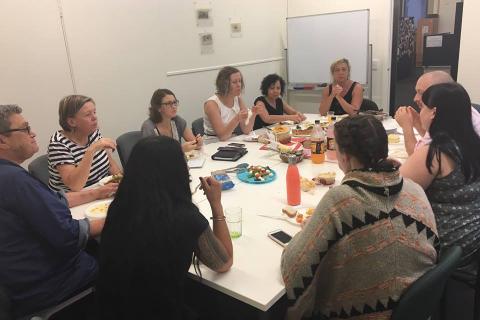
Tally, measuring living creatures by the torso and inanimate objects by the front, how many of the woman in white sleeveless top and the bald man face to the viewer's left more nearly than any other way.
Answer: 1

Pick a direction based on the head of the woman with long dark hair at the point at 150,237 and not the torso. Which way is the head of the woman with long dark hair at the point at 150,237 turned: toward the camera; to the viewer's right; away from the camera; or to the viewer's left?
away from the camera

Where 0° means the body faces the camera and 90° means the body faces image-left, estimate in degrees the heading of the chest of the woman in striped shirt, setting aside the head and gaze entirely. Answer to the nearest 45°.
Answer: approximately 315°

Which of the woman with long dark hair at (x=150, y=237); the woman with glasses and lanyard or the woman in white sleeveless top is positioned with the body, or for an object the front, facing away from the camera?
the woman with long dark hair

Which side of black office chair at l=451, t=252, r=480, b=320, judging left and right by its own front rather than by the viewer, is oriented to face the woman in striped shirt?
front

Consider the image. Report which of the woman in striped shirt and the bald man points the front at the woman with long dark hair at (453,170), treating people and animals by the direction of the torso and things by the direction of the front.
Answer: the woman in striped shirt

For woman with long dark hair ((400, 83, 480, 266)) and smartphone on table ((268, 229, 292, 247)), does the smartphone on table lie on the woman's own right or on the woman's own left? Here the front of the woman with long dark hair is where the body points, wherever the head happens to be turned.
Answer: on the woman's own left

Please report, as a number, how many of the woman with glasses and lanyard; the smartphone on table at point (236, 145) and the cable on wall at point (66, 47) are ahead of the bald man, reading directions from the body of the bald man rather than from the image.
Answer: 3

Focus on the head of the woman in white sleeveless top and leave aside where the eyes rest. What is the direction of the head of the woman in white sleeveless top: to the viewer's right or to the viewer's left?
to the viewer's right

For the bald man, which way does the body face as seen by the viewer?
to the viewer's left

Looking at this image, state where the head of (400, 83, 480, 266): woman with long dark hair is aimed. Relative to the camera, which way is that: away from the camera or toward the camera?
away from the camera

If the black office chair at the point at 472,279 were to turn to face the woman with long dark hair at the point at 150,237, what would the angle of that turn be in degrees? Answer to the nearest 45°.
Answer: approximately 45° to its left
